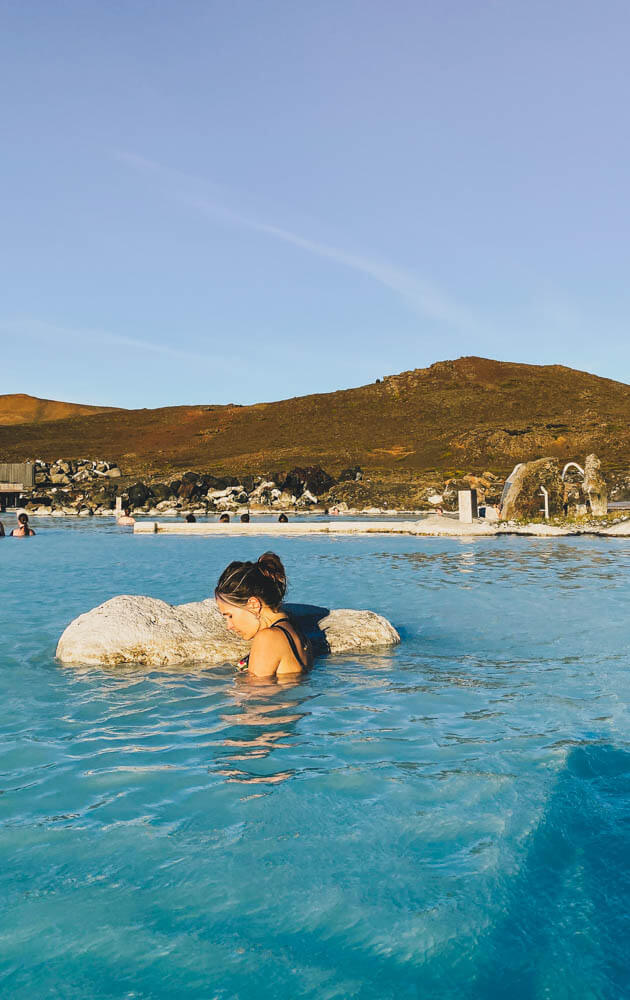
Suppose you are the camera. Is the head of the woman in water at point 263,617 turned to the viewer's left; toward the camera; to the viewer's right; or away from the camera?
to the viewer's left

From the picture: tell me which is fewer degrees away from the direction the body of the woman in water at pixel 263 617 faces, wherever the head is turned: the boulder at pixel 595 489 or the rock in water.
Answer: the rock in water

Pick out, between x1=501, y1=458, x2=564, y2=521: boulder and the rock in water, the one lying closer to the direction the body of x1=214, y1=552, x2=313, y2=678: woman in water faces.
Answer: the rock in water

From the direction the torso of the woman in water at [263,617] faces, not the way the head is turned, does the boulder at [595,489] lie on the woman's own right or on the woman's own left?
on the woman's own right
